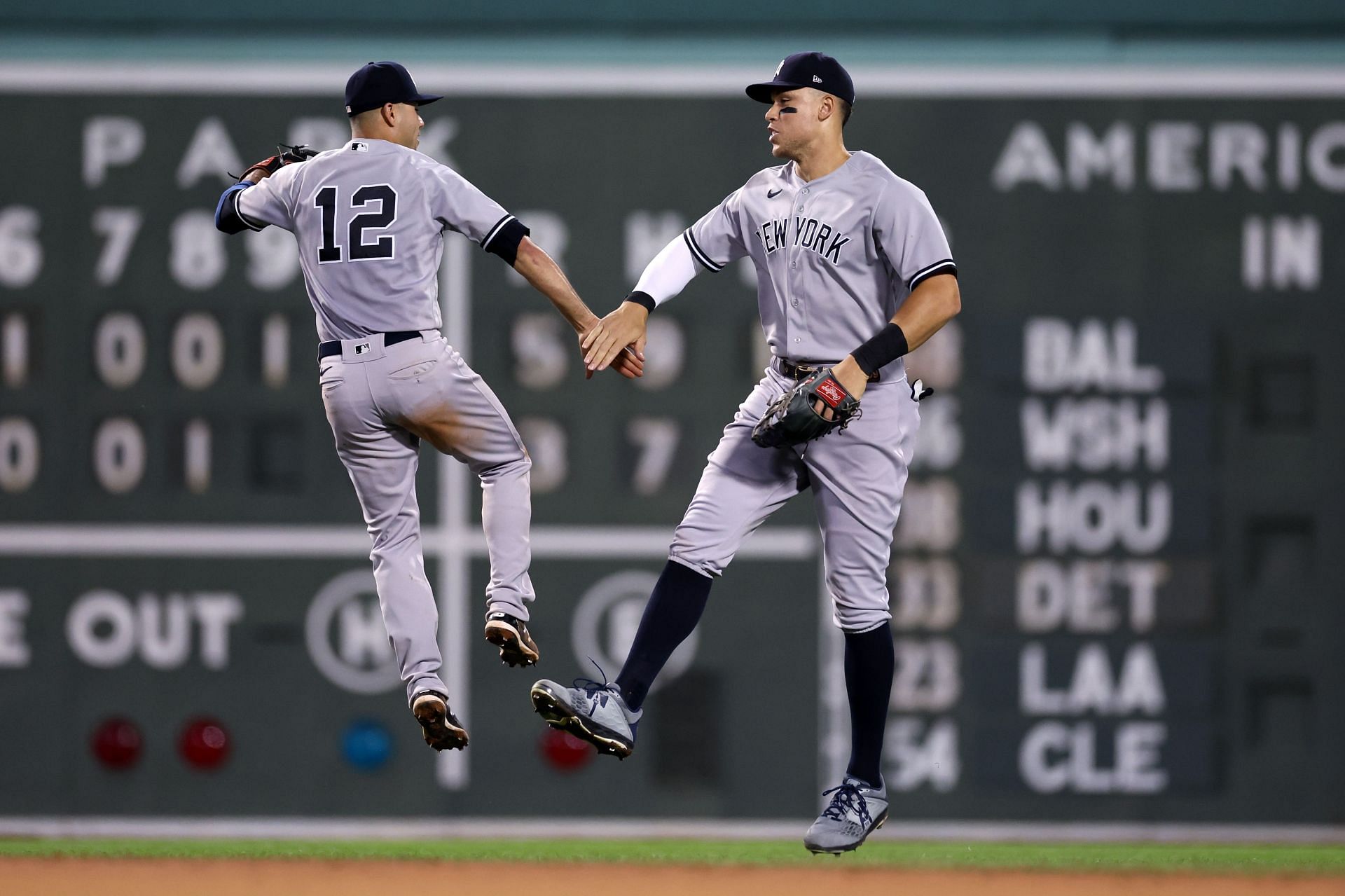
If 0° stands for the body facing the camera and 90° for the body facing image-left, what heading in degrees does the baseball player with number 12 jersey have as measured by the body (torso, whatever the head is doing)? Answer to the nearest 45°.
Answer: approximately 180°

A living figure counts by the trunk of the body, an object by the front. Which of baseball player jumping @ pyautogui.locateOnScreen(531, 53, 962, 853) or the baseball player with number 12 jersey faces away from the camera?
the baseball player with number 12 jersey

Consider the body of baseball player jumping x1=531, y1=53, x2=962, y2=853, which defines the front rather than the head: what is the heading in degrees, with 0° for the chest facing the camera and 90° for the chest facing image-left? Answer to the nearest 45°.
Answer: approximately 45°

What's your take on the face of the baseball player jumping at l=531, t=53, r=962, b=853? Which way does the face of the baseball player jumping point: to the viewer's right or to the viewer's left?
to the viewer's left

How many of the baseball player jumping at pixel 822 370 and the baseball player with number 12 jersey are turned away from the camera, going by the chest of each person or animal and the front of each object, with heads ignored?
1

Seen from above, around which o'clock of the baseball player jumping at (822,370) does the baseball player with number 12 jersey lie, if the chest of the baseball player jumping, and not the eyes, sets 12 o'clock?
The baseball player with number 12 jersey is roughly at 1 o'clock from the baseball player jumping.

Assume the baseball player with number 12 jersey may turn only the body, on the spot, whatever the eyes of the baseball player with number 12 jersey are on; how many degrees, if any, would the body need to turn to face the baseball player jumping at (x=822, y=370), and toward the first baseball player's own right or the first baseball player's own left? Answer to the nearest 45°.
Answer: approximately 90° to the first baseball player's own right
